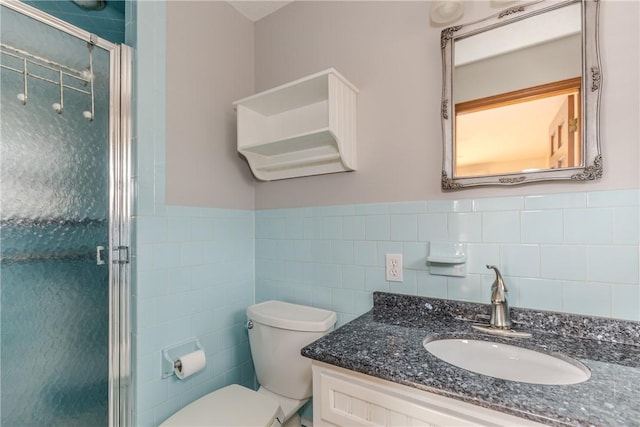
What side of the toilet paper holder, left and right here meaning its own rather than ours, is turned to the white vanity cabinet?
front

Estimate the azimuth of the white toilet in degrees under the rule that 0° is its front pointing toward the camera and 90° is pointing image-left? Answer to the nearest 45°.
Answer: approximately 45°

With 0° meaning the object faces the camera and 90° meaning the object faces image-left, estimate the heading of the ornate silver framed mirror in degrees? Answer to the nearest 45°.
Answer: approximately 45°

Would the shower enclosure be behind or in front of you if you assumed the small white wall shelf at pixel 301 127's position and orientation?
in front

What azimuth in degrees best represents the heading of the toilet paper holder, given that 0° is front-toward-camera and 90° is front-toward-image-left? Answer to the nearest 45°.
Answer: approximately 315°

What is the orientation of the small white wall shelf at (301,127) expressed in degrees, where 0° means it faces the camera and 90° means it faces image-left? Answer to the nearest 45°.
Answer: approximately 45°

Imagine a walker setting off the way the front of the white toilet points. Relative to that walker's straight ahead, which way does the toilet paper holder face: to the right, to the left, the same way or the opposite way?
to the left
